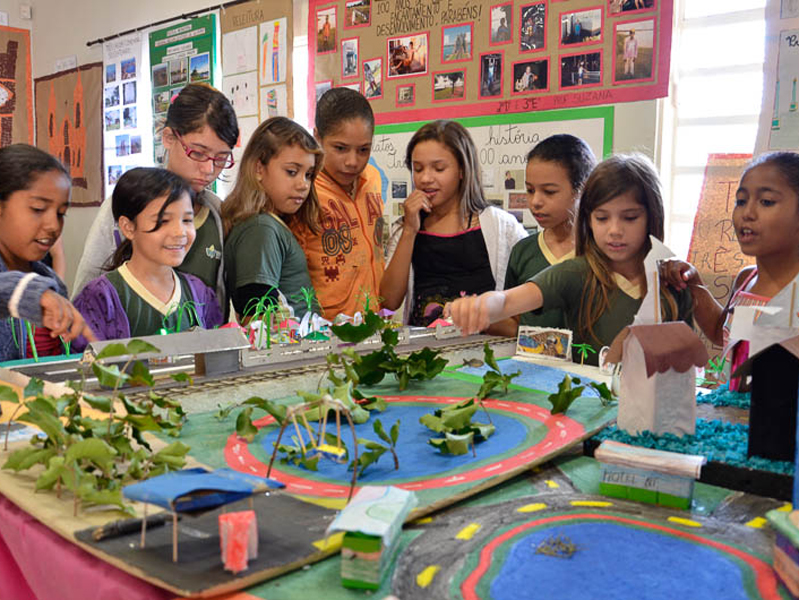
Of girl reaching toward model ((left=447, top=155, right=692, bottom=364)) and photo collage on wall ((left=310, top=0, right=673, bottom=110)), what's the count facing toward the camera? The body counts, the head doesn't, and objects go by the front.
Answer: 2

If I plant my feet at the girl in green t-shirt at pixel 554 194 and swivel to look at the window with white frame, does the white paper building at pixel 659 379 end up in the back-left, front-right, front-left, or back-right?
back-right

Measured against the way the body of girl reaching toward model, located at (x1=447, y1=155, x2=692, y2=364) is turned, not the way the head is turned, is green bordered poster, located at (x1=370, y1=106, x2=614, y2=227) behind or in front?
behind

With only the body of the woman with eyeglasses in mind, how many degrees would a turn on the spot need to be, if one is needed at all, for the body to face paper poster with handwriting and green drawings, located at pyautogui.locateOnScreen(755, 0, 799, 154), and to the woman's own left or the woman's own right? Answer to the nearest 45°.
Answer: approximately 45° to the woman's own left

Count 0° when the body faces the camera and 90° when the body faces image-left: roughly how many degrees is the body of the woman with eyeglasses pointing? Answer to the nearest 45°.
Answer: approximately 315°

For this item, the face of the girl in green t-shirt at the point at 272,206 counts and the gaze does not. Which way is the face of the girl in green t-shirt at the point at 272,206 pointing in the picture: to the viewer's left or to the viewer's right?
to the viewer's right

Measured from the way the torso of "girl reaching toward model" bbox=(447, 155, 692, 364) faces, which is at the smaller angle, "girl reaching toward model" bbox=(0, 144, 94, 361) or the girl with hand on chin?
the girl reaching toward model

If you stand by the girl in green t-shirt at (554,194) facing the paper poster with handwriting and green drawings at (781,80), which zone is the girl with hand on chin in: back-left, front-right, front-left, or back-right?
back-left
